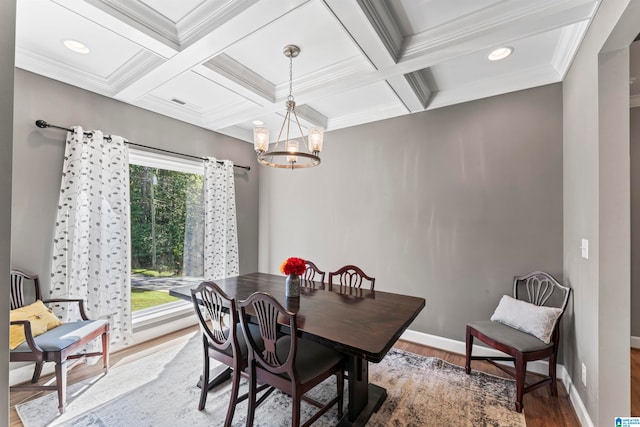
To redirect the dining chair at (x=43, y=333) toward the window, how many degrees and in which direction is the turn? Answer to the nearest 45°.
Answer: approximately 90° to its left

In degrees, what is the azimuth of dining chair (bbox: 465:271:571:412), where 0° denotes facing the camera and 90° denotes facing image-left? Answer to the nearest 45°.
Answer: approximately 45°

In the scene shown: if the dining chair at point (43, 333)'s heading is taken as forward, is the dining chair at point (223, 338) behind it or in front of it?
in front

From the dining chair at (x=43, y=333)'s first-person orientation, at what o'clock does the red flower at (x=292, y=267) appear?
The red flower is roughly at 12 o'clock from the dining chair.

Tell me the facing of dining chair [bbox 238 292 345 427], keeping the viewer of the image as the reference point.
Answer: facing away from the viewer and to the right of the viewer

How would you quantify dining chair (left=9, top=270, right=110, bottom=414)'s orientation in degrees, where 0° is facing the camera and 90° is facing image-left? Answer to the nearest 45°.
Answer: approximately 315°

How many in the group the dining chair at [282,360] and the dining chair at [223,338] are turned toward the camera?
0

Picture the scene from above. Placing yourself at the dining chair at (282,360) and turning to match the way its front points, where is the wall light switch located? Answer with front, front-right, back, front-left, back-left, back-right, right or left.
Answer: front-right

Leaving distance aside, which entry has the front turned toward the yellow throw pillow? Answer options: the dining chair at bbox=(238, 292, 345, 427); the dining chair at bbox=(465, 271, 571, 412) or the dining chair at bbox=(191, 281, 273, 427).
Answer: the dining chair at bbox=(465, 271, 571, 412)

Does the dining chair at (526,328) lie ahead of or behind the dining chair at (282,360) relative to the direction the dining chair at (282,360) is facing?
ahead

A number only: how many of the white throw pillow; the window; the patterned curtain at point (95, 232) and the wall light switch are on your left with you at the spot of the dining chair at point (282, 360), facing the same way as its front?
2

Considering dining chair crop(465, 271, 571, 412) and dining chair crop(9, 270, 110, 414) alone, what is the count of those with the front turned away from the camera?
0

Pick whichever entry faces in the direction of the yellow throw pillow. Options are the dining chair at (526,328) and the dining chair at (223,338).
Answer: the dining chair at (526,328)

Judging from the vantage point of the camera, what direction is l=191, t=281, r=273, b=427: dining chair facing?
facing away from the viewer and to the right of the viewer
